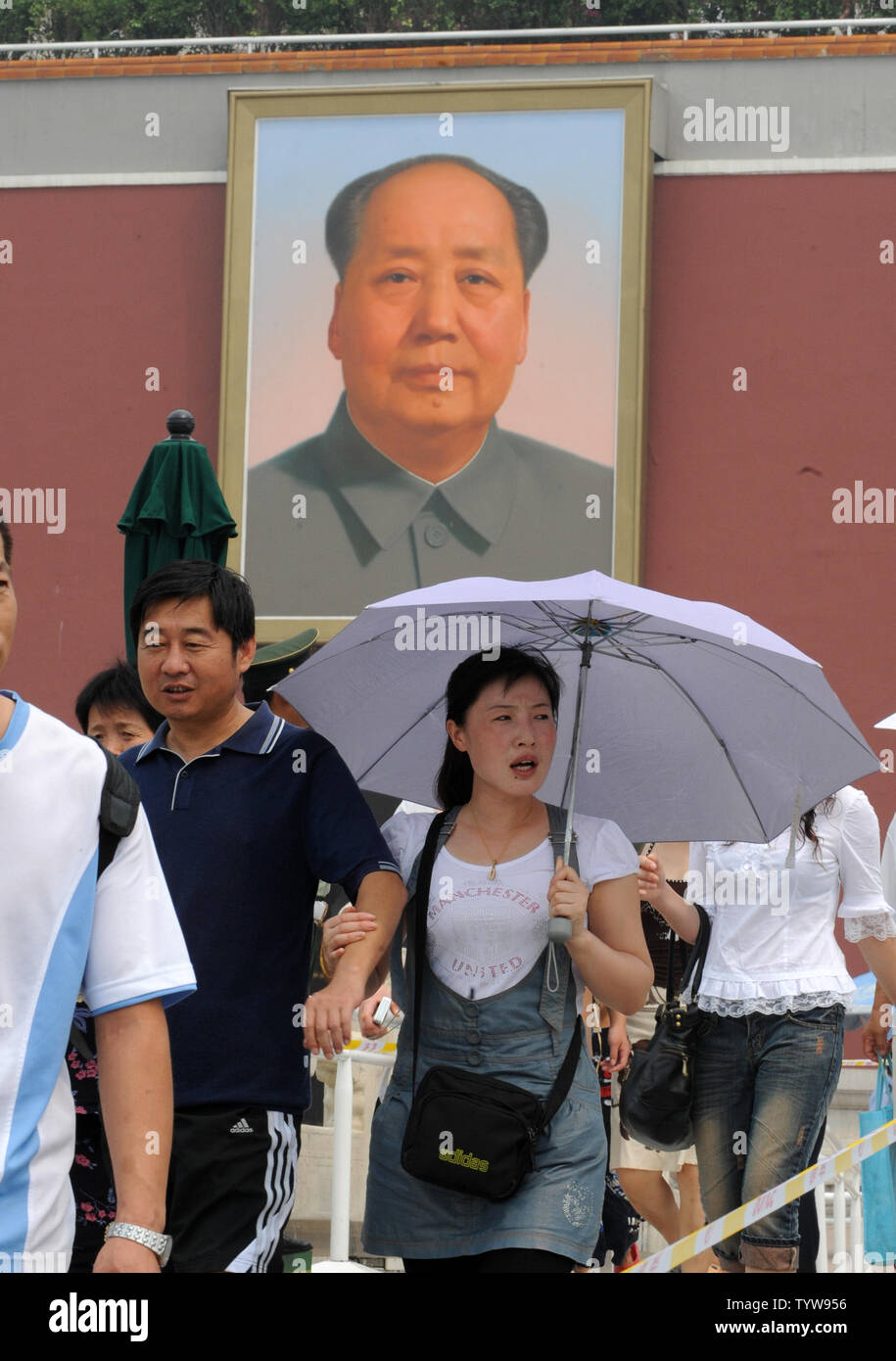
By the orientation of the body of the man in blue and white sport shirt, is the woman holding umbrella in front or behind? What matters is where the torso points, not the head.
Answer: behind

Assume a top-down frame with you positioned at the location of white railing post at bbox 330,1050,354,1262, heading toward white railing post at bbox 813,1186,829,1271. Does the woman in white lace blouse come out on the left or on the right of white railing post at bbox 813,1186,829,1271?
right

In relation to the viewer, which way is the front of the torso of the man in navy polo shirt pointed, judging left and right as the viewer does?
facing the viewer and to the left of the viewer

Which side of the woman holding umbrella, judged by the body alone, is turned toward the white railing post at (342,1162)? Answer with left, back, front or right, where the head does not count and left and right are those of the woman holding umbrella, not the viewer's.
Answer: back

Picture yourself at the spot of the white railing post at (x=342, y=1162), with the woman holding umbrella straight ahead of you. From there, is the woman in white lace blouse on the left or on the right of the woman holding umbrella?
left

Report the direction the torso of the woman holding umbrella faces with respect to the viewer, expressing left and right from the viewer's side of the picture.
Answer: facing the viewer

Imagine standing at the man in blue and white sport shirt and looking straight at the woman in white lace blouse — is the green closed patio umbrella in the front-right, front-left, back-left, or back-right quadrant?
front-left

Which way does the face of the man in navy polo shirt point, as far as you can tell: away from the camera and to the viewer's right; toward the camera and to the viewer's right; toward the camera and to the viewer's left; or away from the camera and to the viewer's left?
toward the camera and to the viewer's left

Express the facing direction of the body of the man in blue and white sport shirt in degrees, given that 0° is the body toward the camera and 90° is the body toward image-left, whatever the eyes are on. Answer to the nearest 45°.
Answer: approximately 0°

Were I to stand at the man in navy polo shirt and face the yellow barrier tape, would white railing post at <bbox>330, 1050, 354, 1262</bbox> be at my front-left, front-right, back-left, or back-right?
front-left

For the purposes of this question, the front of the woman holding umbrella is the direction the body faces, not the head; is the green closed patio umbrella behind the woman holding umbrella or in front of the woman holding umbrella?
behind
